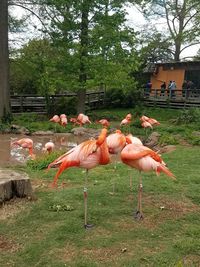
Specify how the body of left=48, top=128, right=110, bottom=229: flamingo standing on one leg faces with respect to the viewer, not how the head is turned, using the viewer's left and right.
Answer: facing to the right of the viewer

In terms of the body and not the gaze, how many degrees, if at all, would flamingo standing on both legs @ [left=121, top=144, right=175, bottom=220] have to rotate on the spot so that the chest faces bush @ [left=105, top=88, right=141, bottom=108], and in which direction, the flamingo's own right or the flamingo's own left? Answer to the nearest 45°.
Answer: approximately 90° to the flamingo's own right

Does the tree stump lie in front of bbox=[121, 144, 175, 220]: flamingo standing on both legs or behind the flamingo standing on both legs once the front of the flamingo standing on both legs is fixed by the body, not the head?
in front

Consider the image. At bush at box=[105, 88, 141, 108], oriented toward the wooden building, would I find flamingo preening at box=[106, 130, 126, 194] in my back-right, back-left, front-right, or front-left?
back-right

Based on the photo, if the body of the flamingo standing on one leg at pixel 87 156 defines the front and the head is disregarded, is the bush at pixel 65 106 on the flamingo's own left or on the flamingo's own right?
on the flamingo's own left

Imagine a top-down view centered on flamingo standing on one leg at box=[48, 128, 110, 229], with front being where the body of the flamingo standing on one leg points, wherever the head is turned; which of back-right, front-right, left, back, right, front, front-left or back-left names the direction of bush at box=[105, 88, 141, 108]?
left

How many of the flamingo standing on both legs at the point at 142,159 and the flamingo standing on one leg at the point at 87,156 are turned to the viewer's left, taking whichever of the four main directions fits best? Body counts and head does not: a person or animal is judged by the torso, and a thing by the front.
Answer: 1

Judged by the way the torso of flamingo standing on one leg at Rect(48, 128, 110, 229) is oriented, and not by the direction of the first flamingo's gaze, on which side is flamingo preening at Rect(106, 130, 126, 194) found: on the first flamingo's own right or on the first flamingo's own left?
on the first flamingo's own left

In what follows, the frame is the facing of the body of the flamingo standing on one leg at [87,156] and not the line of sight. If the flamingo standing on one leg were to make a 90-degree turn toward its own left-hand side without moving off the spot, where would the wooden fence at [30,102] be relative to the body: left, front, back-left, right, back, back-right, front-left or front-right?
front

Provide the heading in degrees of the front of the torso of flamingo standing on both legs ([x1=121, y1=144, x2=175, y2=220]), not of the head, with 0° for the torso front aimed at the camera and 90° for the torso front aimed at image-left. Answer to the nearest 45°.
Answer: approximately 90°

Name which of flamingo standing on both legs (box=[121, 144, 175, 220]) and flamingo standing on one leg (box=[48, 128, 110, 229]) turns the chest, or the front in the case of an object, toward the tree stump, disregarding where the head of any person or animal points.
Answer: flamingo standing on both legs (box=[121, 144, 175, 220])

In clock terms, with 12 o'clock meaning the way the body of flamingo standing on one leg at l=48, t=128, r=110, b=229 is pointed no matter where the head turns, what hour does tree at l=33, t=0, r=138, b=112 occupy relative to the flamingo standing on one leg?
The tree is roughly at 9 o'clock from the flamingo standing on one leg.

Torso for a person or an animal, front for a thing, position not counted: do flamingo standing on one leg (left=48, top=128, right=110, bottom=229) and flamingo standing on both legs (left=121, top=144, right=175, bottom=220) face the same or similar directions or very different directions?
very different directions
